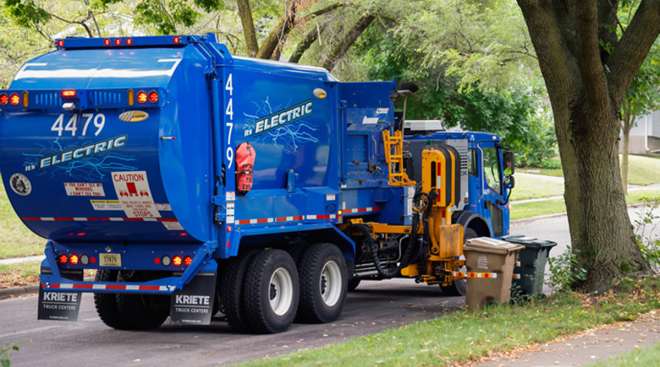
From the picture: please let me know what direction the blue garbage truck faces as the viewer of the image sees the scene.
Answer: facing away from the viewer and to the right of the viewer

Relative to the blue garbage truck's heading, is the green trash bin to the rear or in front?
in front
